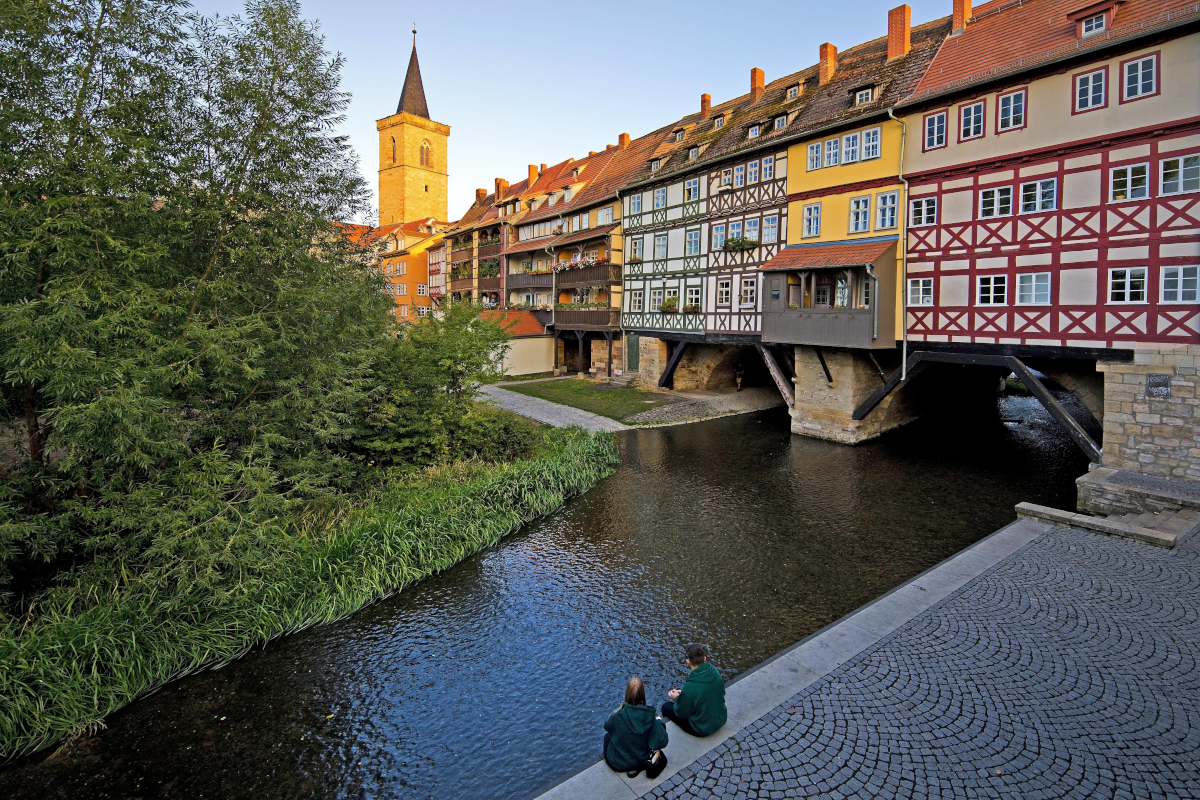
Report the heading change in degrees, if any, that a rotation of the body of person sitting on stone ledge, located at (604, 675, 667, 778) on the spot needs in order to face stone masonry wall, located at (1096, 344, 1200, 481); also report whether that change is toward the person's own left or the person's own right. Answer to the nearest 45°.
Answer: approximately 45° to the person's own right

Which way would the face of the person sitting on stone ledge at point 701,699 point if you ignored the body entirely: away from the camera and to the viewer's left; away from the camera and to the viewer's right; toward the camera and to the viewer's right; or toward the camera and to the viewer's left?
away from the camera and to the viewer's left

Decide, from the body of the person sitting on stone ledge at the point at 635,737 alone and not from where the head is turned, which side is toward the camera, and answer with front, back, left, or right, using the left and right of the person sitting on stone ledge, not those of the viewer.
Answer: back
